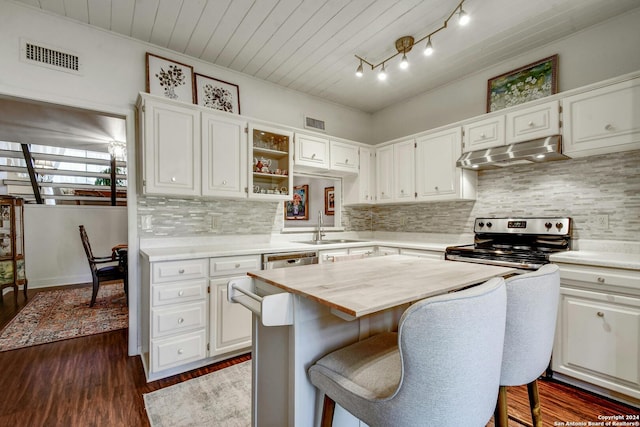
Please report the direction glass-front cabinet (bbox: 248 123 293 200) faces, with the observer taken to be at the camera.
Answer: facing the viewer and to the right of the viewer

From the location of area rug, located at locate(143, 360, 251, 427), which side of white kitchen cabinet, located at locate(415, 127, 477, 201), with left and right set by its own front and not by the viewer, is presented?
front

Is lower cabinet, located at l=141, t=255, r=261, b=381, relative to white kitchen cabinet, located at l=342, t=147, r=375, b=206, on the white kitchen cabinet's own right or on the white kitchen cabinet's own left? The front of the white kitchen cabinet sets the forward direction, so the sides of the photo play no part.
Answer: on the white kitchen cabinet's own right

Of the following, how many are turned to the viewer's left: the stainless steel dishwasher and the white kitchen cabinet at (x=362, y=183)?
0

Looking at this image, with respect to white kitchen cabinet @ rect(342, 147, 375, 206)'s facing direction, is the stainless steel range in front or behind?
in front

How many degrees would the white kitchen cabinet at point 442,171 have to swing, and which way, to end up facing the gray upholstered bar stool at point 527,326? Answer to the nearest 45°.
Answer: approximately 45° to its left

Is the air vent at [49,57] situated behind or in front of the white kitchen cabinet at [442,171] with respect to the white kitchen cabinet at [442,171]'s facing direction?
in front

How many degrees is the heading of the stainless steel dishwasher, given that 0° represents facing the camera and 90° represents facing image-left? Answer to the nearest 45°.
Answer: approximately 315°

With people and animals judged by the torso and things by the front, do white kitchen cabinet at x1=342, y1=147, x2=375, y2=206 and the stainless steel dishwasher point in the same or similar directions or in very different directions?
same or similar directions

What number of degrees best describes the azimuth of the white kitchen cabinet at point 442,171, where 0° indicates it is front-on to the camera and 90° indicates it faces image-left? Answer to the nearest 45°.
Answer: approximately 45°

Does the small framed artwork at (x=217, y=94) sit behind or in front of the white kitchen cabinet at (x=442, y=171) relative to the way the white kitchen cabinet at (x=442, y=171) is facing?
in front

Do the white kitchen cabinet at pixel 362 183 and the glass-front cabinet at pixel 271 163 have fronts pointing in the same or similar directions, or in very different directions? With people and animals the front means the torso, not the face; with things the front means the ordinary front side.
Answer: same or similar directions

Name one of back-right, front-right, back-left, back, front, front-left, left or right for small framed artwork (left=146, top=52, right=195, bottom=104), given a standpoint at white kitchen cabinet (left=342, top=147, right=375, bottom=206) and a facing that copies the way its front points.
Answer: right

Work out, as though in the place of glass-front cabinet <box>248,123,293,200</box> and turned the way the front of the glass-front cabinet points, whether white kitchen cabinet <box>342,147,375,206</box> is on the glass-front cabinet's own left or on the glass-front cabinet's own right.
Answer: on the glass-front cabinet's own left
